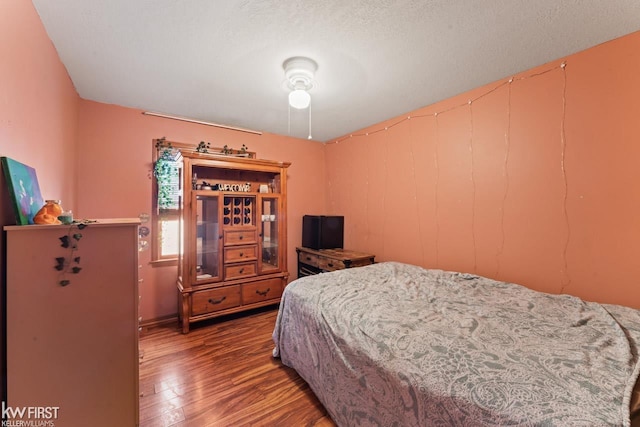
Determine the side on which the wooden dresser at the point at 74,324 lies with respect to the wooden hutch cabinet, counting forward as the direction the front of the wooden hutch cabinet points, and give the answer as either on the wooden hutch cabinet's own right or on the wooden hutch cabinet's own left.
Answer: on the wooden hutch cabinet's own right

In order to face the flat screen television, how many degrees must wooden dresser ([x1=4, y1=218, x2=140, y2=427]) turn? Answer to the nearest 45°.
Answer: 0° — it already faces it

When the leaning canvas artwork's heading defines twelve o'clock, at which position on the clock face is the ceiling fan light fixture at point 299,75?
The ceiling fan light fixture is roughly at 11 o'clock from the leaning canvas artwork.

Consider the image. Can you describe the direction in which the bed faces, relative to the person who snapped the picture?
facing away from the viewer and to the left of the viewer

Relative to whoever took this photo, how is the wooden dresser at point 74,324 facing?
facing to the right of the viewer

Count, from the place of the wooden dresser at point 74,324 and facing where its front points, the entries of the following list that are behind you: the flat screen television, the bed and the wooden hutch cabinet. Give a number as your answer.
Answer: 0

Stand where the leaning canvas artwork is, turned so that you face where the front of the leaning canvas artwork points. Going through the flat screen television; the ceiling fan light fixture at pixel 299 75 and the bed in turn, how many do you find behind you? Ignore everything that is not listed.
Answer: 0

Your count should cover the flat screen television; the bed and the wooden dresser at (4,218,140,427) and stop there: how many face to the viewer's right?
1

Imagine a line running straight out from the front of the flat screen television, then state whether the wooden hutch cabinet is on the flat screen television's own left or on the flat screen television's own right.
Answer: on the flat screen television's own right

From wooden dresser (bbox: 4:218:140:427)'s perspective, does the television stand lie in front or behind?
in front

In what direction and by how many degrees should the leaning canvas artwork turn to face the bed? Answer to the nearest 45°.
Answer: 0° — it already faces it

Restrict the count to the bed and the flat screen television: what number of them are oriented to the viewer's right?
0

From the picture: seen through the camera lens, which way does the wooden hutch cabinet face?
facing the viewer and to the right of the viewer

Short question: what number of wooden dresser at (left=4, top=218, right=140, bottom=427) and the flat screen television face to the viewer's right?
1

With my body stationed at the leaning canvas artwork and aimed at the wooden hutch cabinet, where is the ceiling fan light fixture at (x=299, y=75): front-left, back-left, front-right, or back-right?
front-right

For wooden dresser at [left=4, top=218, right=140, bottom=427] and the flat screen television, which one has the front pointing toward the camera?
the flat screen television

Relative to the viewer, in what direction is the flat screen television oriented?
toward the camera

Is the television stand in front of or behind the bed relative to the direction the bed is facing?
in front
